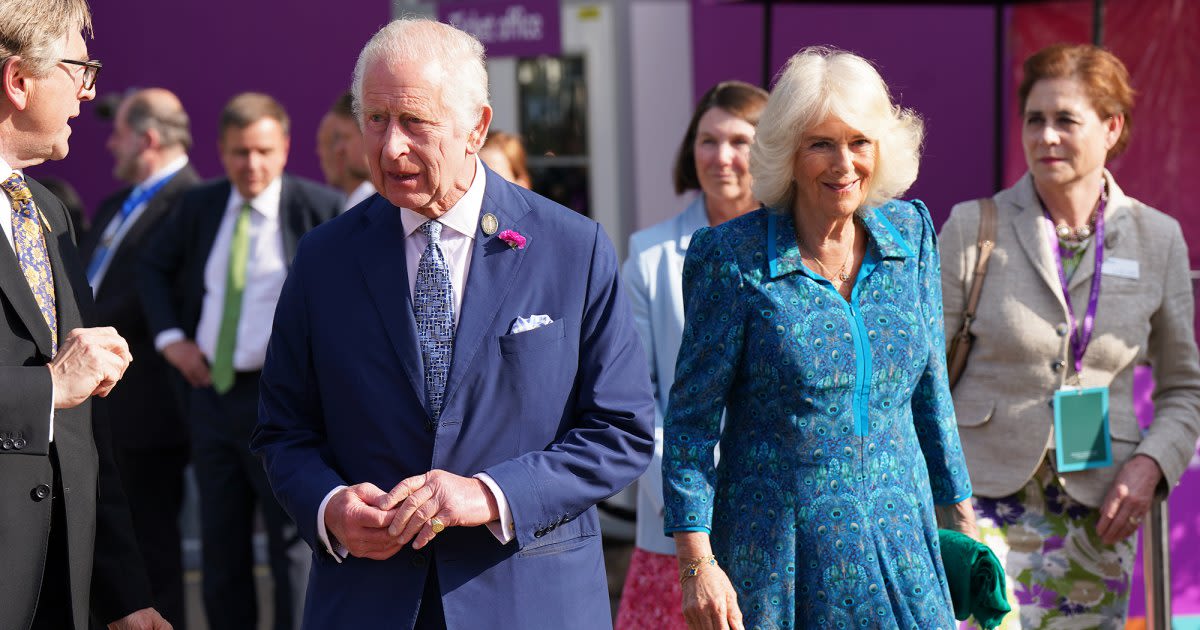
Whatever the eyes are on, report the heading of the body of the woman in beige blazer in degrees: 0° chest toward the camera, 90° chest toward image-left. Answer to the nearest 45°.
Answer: approximately 45°

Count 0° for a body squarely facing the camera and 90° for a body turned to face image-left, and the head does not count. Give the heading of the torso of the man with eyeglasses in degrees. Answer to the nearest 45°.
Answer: approximately 315°

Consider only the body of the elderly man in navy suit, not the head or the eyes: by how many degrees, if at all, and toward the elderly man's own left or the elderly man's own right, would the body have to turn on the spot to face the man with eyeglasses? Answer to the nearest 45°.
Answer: approximately 45° to the elderly man's own right

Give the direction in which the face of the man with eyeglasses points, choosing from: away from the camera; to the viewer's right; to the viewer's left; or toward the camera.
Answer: to the viewer's right

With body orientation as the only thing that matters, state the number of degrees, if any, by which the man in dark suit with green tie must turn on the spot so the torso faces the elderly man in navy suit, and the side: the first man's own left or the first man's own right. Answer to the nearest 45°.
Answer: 0° — they already face them

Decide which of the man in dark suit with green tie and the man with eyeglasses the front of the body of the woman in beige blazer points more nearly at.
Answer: the man with eyeglasses

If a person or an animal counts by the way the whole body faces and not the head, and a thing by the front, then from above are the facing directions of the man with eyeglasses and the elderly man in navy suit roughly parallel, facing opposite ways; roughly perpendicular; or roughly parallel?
roughly perpendicular

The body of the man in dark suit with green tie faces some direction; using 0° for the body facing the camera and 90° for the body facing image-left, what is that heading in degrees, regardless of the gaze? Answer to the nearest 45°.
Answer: approximately 0°
